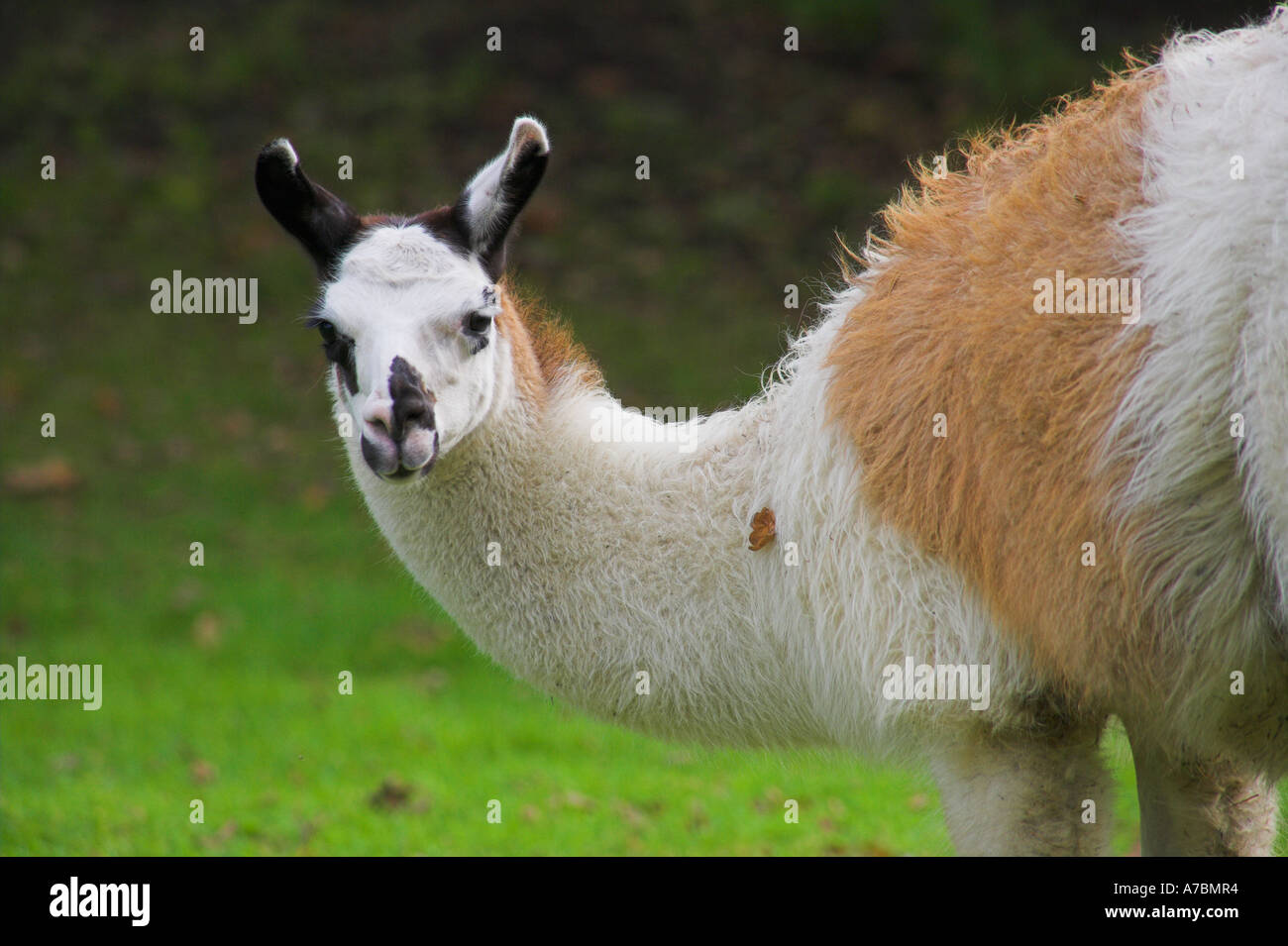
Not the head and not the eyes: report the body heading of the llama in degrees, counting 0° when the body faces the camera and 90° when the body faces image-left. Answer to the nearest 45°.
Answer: approximately 90°

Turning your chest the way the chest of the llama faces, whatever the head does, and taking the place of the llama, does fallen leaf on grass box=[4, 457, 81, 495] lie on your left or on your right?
on your right
